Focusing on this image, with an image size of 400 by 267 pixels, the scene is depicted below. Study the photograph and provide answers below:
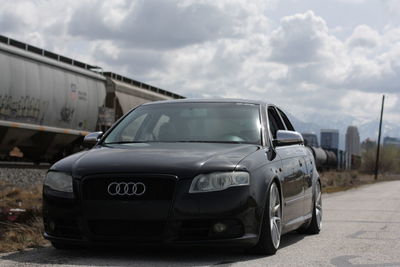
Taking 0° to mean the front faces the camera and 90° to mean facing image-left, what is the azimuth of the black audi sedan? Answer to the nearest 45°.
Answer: approximately 45°

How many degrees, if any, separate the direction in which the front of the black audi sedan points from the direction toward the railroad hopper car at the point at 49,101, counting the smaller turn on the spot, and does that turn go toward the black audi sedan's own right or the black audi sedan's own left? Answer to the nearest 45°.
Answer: approximately 135° to the black audi sedan's own right
